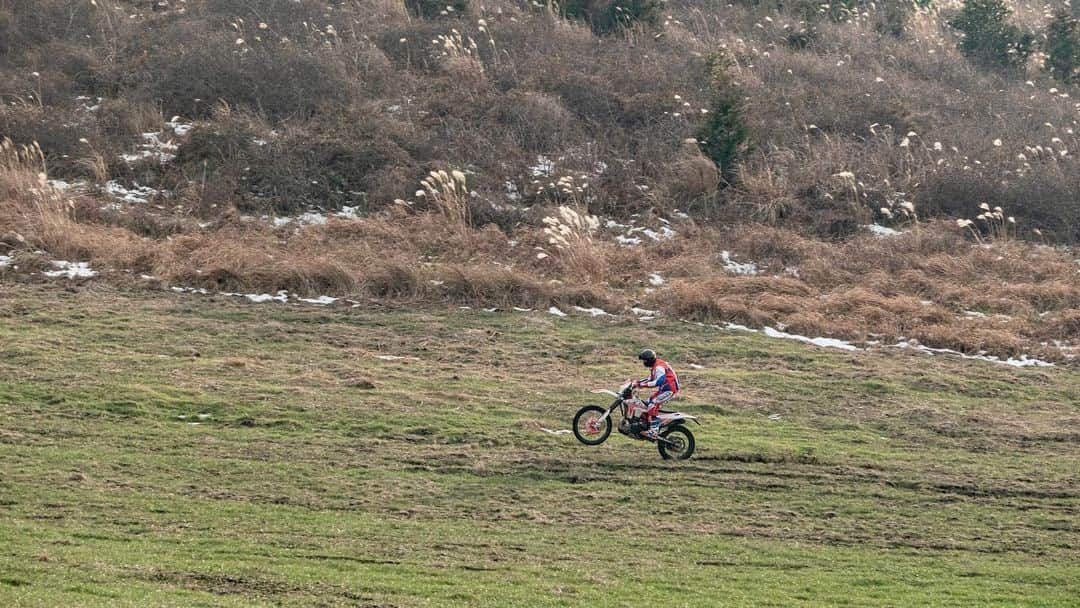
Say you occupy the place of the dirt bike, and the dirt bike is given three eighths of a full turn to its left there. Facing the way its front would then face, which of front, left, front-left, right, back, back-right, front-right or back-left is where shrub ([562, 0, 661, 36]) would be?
back-left

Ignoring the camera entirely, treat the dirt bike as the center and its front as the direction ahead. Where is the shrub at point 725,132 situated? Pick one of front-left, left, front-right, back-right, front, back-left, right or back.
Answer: right

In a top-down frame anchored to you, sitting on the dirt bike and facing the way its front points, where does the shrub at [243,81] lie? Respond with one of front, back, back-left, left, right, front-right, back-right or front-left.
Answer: front-right

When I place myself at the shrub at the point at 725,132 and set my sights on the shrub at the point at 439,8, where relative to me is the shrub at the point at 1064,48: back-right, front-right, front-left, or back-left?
back-right

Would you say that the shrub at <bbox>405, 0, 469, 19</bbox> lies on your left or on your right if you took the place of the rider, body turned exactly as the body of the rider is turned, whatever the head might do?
on your right

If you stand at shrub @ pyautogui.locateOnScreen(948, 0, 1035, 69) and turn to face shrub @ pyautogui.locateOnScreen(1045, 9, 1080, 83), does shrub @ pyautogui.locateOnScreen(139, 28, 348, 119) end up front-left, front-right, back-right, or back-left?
back-right

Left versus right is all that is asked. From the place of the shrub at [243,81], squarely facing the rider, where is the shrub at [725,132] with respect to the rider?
left

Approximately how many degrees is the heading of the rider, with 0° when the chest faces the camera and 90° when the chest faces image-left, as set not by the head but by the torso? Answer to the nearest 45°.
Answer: approximately 90°

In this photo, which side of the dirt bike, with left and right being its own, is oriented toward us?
left

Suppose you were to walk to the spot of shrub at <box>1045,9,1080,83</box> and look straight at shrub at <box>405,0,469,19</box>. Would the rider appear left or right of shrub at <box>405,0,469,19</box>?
left

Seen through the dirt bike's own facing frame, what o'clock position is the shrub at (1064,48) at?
The shrub is roughly at 4 o'clock from the dirt bike.
